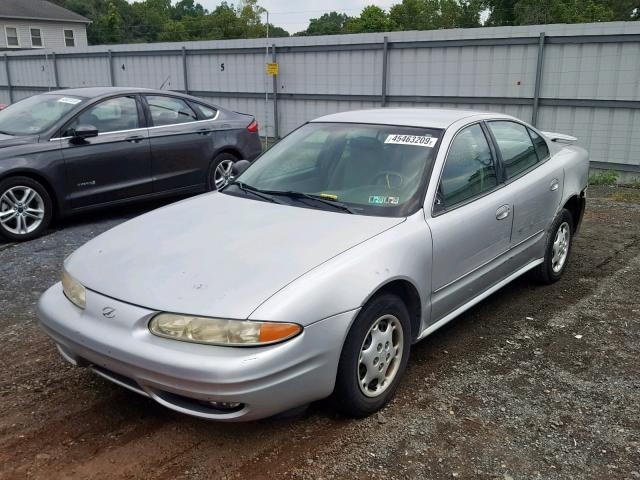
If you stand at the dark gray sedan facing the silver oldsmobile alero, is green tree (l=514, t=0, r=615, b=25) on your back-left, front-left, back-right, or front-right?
back-left

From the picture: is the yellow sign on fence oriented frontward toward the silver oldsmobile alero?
yes

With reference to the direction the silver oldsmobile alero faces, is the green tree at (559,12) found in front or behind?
behind

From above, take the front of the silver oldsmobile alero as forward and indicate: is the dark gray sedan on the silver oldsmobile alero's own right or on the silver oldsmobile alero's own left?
on the silver oldsmobile alero's own right

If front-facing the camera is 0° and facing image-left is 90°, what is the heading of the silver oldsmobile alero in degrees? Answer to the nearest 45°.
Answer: approximately 45°

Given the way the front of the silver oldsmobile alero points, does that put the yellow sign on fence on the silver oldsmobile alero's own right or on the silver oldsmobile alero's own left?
on the silver oldsmobile alero's own right

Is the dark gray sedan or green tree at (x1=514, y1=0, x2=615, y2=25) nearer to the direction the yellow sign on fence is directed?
the dark gray sedan

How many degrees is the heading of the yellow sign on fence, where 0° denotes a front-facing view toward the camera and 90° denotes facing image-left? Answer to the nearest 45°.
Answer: approximately 0°

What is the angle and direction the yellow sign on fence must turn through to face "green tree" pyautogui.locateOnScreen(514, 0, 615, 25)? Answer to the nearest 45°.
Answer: approximately 135° to its left

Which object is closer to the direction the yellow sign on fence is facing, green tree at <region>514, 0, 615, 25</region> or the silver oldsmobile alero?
the silver oldsmobile alero
